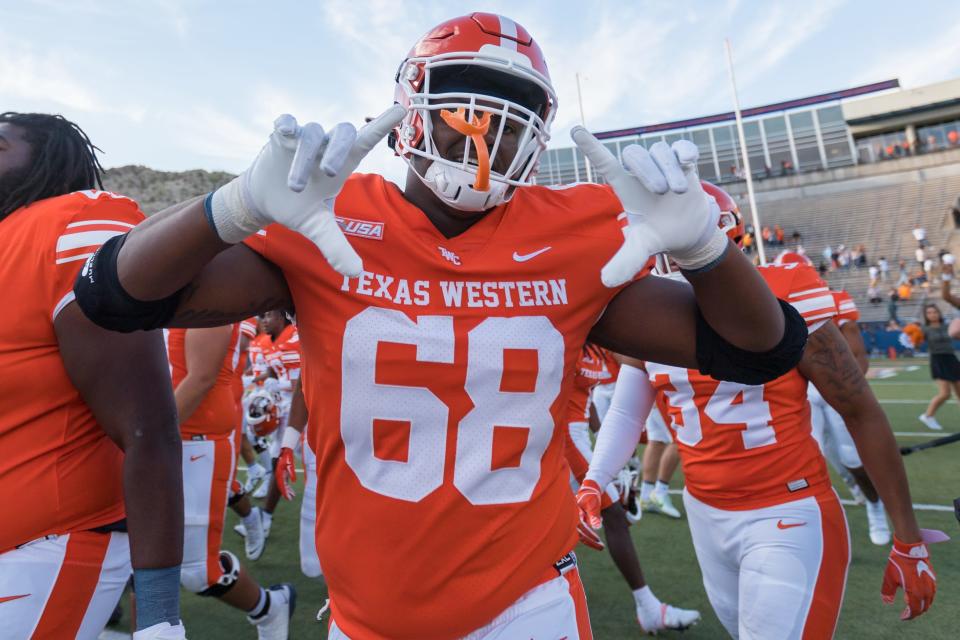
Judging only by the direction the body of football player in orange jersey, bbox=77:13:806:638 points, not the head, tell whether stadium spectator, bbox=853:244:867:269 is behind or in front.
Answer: behind

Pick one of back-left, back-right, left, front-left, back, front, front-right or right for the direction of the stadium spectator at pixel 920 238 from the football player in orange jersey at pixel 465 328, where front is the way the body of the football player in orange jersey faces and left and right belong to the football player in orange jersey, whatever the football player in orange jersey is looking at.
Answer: back-left

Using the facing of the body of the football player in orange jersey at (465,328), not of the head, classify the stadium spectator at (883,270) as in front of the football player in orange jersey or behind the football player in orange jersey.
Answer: behind

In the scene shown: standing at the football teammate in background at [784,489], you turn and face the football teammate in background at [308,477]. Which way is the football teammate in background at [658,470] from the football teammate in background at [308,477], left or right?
right

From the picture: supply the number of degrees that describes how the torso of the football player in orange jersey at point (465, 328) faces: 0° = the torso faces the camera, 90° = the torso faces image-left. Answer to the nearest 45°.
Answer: approximately 0°

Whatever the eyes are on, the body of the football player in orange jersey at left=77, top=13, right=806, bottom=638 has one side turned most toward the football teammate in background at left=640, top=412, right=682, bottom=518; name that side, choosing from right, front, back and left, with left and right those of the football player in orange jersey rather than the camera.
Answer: back
